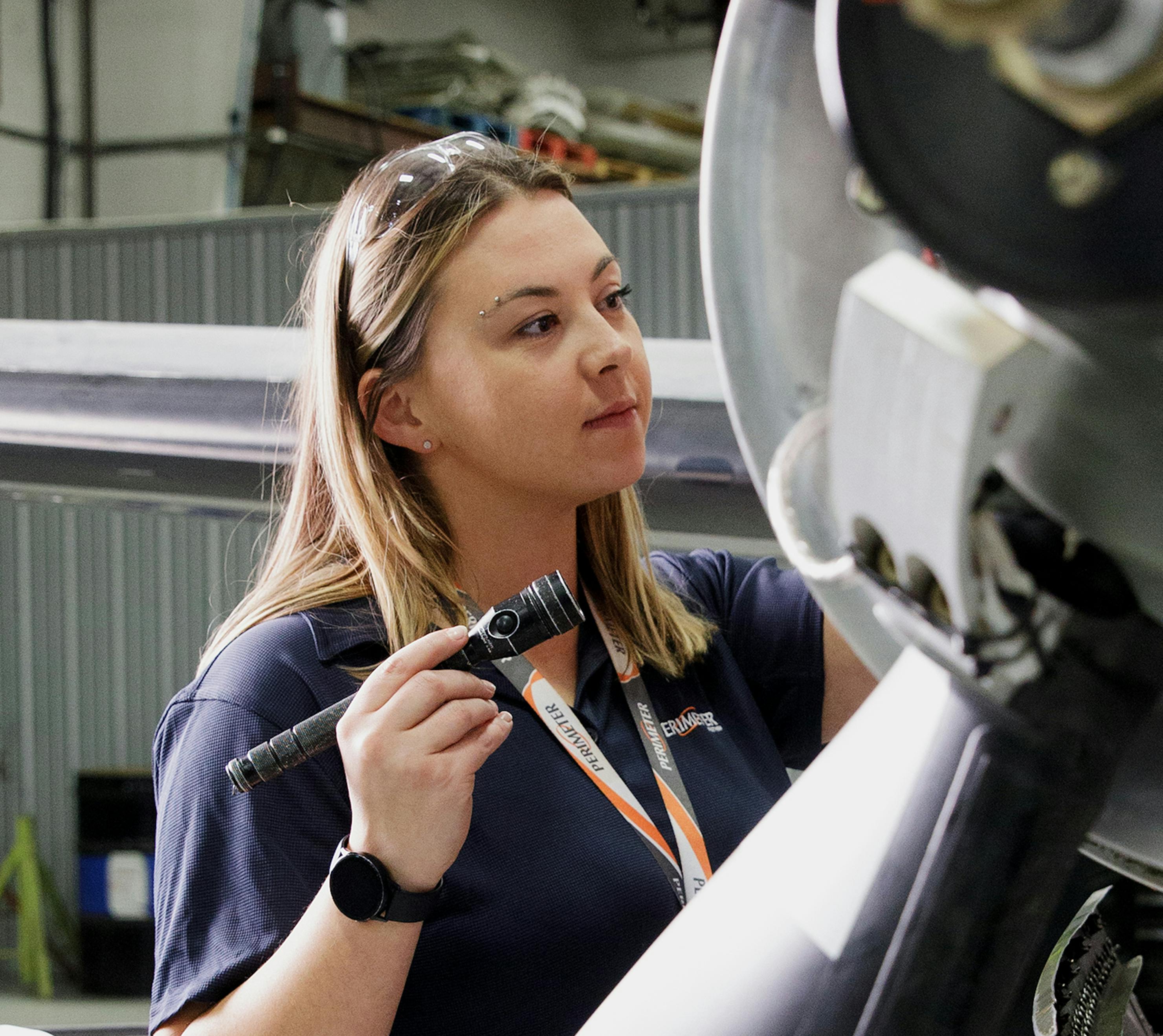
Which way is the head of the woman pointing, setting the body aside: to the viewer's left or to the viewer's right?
to the viewer's right

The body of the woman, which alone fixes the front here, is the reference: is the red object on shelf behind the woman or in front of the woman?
behind

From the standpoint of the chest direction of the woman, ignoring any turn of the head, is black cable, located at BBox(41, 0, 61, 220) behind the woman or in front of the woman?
behind

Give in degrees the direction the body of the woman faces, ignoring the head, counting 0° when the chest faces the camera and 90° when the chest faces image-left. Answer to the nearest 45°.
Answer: approximately 315°
